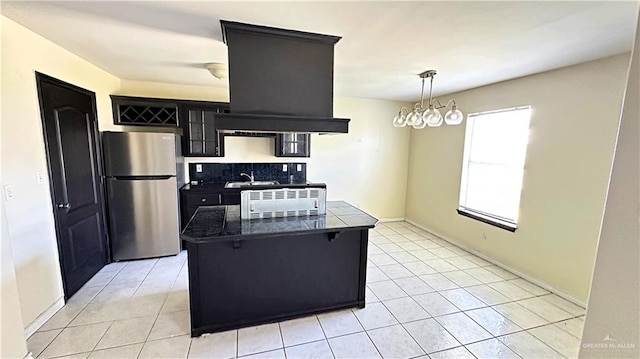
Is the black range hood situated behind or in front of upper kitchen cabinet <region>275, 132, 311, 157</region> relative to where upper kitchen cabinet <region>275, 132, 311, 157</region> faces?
in front

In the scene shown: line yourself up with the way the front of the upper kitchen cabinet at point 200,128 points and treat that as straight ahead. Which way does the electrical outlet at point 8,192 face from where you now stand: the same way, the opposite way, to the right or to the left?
to the left

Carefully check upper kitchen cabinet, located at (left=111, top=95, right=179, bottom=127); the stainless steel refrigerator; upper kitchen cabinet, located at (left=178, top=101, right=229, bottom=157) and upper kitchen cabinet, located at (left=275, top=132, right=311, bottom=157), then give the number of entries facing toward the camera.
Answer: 4

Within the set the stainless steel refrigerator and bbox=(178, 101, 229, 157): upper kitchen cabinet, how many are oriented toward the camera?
2

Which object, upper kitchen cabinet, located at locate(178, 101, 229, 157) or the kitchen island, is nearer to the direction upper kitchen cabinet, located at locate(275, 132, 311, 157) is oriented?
the kitchen island

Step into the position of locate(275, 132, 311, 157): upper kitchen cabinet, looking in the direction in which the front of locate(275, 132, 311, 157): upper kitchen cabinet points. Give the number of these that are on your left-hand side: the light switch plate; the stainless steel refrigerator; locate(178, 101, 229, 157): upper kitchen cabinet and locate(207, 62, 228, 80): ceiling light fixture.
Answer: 0

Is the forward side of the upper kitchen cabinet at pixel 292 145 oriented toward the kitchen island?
yes

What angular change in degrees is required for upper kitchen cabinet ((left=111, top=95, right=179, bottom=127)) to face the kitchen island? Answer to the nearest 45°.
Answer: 0° — it already faces it

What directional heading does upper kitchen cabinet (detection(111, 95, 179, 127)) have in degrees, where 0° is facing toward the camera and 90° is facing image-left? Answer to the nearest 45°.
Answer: approximately 0°

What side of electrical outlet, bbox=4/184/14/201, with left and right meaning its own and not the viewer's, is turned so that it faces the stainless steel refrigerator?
left

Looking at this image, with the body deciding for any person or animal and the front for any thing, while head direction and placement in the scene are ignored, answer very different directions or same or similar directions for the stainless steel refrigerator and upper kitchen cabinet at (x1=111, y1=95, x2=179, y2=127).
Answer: same or similar directions

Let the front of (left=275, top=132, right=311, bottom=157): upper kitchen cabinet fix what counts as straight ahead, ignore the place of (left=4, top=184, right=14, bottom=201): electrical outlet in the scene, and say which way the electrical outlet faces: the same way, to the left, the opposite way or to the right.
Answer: to the left

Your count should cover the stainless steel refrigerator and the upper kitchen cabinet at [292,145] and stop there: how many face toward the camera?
2

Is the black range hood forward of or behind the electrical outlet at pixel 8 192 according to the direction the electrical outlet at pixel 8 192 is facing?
forward

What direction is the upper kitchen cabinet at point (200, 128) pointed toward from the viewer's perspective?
toward the camera

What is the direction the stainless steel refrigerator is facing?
toward the camera
